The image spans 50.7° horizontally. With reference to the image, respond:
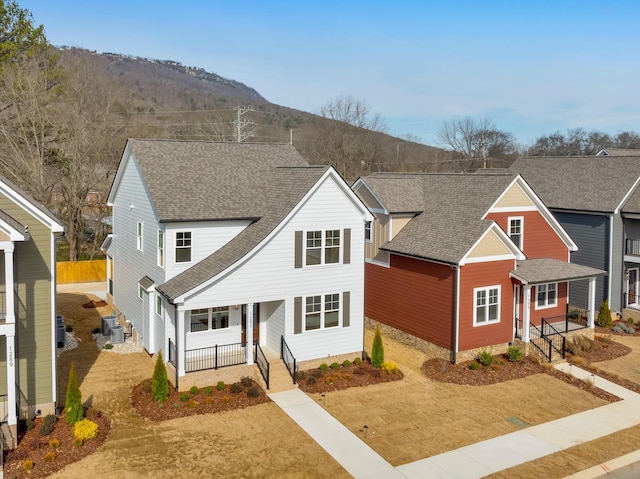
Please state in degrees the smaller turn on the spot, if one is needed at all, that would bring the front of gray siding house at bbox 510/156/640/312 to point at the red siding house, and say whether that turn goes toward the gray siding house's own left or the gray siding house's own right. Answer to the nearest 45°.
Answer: approximately 90° to the gray siding house's own right

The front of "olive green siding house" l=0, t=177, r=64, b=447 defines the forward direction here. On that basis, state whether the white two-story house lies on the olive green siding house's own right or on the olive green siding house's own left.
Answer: on the olive green siding house's own left

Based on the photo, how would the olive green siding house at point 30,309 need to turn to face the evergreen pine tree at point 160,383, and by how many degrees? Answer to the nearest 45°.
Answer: approximately 90° to its left

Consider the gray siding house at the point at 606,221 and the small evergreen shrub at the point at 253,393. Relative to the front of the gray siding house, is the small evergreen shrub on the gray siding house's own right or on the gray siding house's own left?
on the gray siding house's own right

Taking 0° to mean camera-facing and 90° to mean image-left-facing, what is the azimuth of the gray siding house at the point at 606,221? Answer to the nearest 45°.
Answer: approximately 315°

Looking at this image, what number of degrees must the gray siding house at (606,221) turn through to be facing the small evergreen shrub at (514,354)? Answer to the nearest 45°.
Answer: approximately 45° to its right

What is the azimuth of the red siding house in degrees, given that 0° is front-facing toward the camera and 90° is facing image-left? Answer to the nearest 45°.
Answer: approximately 315°

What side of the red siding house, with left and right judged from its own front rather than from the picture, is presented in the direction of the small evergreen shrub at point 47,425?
right

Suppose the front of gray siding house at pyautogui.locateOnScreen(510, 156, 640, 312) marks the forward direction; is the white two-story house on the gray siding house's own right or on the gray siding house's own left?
on the gray siding house's own right

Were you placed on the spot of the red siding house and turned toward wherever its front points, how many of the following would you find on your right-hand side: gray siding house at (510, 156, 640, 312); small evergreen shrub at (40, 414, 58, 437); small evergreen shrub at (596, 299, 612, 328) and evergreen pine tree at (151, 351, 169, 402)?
2

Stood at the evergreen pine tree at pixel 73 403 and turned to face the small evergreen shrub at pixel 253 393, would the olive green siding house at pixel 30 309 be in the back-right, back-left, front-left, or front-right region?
back-left

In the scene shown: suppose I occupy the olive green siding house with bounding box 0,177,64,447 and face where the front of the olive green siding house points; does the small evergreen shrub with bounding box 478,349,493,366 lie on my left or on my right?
on my left
